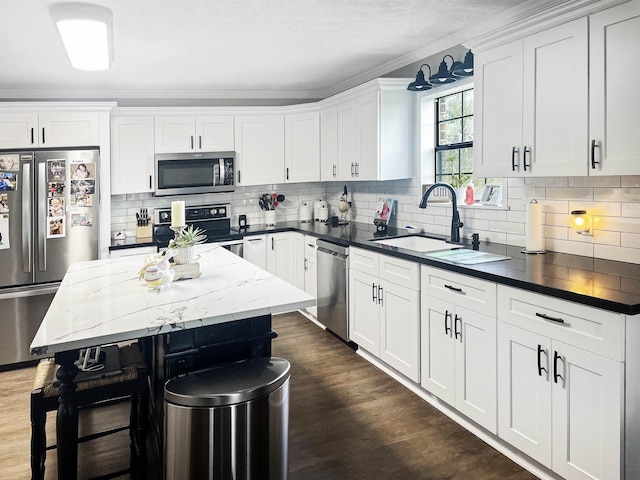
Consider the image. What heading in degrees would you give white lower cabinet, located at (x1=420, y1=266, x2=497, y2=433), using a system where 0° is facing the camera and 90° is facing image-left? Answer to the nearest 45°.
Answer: approximately 45°

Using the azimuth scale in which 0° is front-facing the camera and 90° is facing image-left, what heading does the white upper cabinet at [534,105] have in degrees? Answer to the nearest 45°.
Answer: approximately 45°

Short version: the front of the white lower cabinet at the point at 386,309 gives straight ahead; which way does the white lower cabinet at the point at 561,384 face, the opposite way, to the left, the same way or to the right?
the same way

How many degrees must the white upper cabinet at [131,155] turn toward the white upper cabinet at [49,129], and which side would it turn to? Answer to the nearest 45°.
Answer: approximately 45° to its right

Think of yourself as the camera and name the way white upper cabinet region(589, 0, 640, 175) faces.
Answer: facing the viewer and to the left of the viewer

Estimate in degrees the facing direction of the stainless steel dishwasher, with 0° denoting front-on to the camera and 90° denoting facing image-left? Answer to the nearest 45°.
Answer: approximately 45°

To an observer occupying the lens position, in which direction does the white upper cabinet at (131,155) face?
facing the viewer

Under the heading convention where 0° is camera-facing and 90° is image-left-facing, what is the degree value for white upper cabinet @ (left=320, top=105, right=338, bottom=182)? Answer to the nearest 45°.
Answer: approximately 45°

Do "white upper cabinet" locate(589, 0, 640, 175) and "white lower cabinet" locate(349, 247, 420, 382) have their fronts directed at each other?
no

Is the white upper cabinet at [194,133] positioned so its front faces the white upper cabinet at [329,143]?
no

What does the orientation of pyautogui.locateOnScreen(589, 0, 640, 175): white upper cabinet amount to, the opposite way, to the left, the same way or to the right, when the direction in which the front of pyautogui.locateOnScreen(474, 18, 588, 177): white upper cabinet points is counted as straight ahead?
the same way

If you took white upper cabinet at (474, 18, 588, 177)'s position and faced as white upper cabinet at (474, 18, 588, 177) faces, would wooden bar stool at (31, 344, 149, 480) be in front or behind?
in front

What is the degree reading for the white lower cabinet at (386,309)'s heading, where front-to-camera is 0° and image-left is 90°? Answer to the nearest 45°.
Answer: approximately 45°

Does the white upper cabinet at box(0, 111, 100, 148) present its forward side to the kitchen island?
yes

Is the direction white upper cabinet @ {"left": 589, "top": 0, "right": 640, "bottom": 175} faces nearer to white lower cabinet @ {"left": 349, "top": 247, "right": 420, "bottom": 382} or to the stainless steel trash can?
the stainless steel trash can

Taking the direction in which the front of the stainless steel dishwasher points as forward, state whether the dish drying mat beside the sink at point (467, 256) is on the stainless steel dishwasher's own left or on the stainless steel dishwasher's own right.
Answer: on the stainless steel dishwasher's own left

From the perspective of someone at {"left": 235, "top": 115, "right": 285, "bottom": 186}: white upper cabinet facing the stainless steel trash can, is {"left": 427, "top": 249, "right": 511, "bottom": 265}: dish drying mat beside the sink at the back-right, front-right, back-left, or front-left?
front-left

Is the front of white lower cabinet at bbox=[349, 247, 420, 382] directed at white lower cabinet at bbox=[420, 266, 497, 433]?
no

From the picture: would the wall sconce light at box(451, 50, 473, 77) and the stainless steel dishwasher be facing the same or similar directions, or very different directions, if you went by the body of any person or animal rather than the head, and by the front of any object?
same or similar directions
